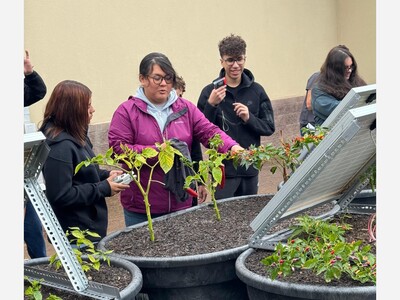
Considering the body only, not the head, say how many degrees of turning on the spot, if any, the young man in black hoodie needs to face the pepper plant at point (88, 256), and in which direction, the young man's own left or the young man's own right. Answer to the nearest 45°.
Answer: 0° — they already face it

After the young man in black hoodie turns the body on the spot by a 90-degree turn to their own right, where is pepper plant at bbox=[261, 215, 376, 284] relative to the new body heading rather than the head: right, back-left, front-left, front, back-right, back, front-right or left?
left

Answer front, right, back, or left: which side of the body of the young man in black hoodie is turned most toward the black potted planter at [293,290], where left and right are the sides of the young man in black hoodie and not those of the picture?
front

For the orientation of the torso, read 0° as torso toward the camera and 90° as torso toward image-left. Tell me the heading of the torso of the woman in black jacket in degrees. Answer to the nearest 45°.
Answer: approximately 270°

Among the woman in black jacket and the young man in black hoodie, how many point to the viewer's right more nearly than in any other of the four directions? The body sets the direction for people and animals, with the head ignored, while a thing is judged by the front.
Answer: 1

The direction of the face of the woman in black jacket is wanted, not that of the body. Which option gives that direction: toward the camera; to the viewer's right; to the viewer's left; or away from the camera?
to the viewer's right

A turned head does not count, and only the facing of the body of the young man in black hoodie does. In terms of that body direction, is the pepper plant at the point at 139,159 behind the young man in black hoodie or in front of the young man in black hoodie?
in front

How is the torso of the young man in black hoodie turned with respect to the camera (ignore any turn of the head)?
toward the camera

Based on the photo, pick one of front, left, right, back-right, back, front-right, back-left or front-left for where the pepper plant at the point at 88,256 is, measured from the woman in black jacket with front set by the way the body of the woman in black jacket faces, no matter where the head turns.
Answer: right

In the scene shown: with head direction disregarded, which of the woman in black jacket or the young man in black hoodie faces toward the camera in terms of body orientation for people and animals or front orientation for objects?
the young man in black hoodie

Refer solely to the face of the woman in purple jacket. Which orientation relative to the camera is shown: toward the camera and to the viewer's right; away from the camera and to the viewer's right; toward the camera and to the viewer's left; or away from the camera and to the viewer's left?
toward the camera and to the viewer's right

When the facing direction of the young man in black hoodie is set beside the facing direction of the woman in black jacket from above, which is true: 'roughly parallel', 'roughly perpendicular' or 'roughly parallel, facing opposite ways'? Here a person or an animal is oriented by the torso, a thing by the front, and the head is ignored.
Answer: roughly perpendicular
